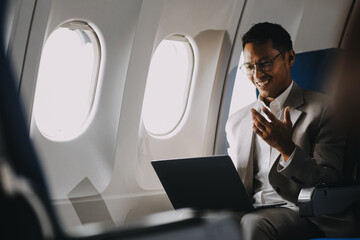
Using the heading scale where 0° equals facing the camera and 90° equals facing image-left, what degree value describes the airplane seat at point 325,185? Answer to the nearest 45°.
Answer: approximately 45°

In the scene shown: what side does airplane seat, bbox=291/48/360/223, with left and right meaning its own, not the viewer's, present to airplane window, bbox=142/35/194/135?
right

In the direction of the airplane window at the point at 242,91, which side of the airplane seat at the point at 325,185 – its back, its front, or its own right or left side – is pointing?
right

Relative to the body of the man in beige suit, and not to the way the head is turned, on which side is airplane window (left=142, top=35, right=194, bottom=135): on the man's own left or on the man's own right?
on the man's own right

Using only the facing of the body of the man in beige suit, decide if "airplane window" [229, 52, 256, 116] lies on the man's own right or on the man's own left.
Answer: on the man's own right

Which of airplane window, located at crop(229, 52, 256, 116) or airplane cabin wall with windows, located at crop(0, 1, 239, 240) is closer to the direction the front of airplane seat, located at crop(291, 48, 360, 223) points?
the airplane cabin wall with windows
